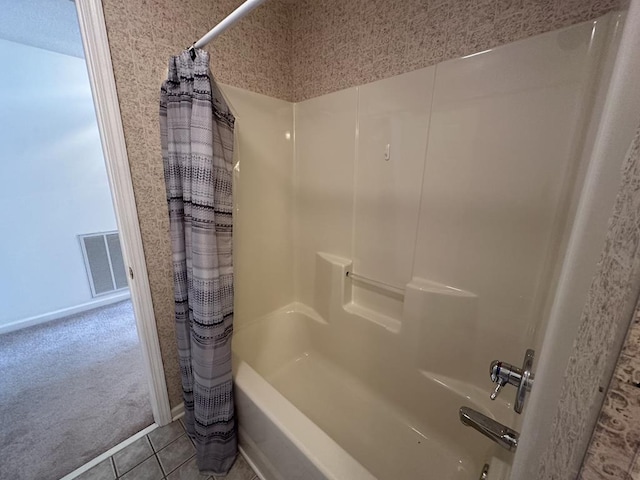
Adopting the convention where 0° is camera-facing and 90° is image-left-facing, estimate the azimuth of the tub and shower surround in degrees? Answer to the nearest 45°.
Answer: approximately 45°

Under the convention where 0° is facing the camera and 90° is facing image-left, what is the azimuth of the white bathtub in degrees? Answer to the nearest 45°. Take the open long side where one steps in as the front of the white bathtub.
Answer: approximately 45°

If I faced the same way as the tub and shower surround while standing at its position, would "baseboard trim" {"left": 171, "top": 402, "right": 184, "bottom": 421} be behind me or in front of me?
in front
